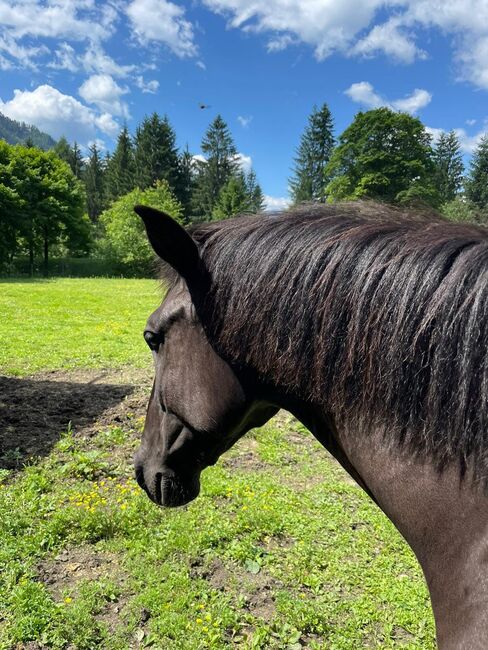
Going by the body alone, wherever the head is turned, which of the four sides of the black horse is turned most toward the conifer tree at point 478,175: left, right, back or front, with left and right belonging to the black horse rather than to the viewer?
right

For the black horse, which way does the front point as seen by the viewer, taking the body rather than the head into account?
to the viewer's left
